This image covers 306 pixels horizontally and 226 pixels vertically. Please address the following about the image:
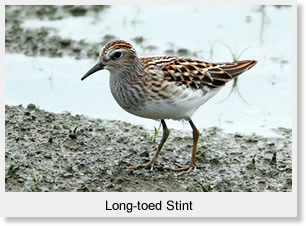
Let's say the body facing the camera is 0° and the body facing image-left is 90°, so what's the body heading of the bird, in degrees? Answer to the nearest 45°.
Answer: approximately 90°
